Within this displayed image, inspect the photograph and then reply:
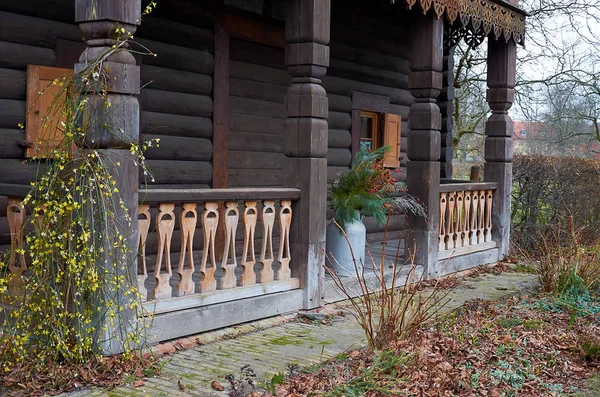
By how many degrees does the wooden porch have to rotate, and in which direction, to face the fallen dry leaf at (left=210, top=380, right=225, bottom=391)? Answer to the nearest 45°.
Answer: approximately 45° to its right

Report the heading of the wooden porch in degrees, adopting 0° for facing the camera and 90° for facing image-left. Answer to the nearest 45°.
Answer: approximately 315°

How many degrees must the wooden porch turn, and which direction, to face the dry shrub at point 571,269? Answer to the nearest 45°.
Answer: approximately 45° to its left

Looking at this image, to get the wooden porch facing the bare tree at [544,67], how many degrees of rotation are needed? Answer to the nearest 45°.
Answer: approximately 90° to its left

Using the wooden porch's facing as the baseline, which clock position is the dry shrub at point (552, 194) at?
The dry shrub is roughly at 9 o'clock from the wooden porch.

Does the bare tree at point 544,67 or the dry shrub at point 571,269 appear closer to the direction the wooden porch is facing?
the dry shrub
